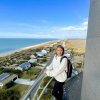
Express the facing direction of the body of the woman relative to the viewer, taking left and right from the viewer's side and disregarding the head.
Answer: facing the viewer and to the left of the viewer
